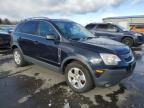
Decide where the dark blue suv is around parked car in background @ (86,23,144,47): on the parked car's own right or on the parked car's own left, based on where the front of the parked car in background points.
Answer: on the parked car's own right

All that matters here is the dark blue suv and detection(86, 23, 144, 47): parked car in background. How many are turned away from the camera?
0

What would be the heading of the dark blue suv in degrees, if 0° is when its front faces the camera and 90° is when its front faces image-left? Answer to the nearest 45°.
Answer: approximately 315°

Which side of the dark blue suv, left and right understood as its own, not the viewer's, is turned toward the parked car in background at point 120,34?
left
